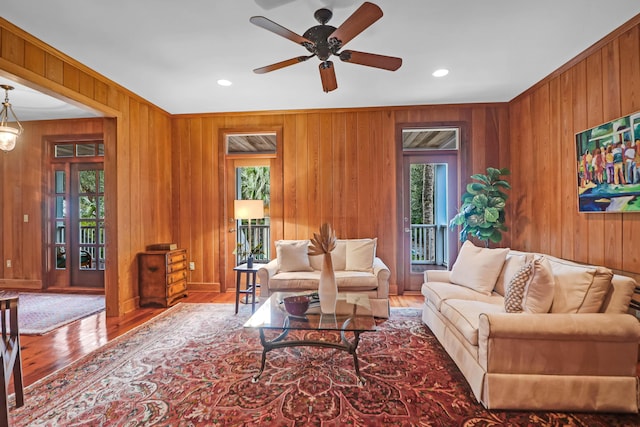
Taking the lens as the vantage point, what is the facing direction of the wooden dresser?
facing the viewer and to the right of the viewer

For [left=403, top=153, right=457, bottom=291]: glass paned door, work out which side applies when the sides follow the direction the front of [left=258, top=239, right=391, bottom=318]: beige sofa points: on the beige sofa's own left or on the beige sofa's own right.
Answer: on the beige sofa's own left

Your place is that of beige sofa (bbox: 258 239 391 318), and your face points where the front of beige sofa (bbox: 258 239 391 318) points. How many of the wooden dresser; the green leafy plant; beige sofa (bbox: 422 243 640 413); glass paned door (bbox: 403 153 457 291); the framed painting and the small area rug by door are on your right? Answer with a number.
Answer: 2

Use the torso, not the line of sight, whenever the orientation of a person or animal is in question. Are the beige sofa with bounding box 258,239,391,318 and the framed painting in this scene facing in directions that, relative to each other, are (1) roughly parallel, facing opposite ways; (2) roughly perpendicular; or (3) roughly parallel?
roughly perpendicular

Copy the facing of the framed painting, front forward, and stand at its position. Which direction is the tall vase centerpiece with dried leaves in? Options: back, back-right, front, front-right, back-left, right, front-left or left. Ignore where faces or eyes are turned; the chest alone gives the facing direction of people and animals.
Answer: front

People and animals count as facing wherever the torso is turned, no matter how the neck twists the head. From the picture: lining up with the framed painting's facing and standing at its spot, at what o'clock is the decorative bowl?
The decorative bowl is roughly at 12 o'clock from the framed painting.

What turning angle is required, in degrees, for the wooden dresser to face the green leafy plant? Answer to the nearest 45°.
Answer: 0° — it already faces it

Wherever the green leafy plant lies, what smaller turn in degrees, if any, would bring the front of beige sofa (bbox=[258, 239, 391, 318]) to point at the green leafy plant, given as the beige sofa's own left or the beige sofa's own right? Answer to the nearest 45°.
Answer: approximately 90° to the beige sofa's own left

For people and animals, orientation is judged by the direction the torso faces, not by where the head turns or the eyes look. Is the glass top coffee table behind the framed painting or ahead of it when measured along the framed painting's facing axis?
ahead

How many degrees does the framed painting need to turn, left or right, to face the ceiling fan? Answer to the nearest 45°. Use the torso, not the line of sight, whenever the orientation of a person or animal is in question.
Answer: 0° — it already faces it

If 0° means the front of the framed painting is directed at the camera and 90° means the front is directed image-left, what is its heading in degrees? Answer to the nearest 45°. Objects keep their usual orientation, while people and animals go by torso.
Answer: approximately 45°

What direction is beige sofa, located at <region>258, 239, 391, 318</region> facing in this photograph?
toward the camera

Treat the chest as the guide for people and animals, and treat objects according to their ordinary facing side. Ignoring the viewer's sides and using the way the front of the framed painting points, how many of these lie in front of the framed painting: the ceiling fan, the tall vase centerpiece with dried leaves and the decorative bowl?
3
